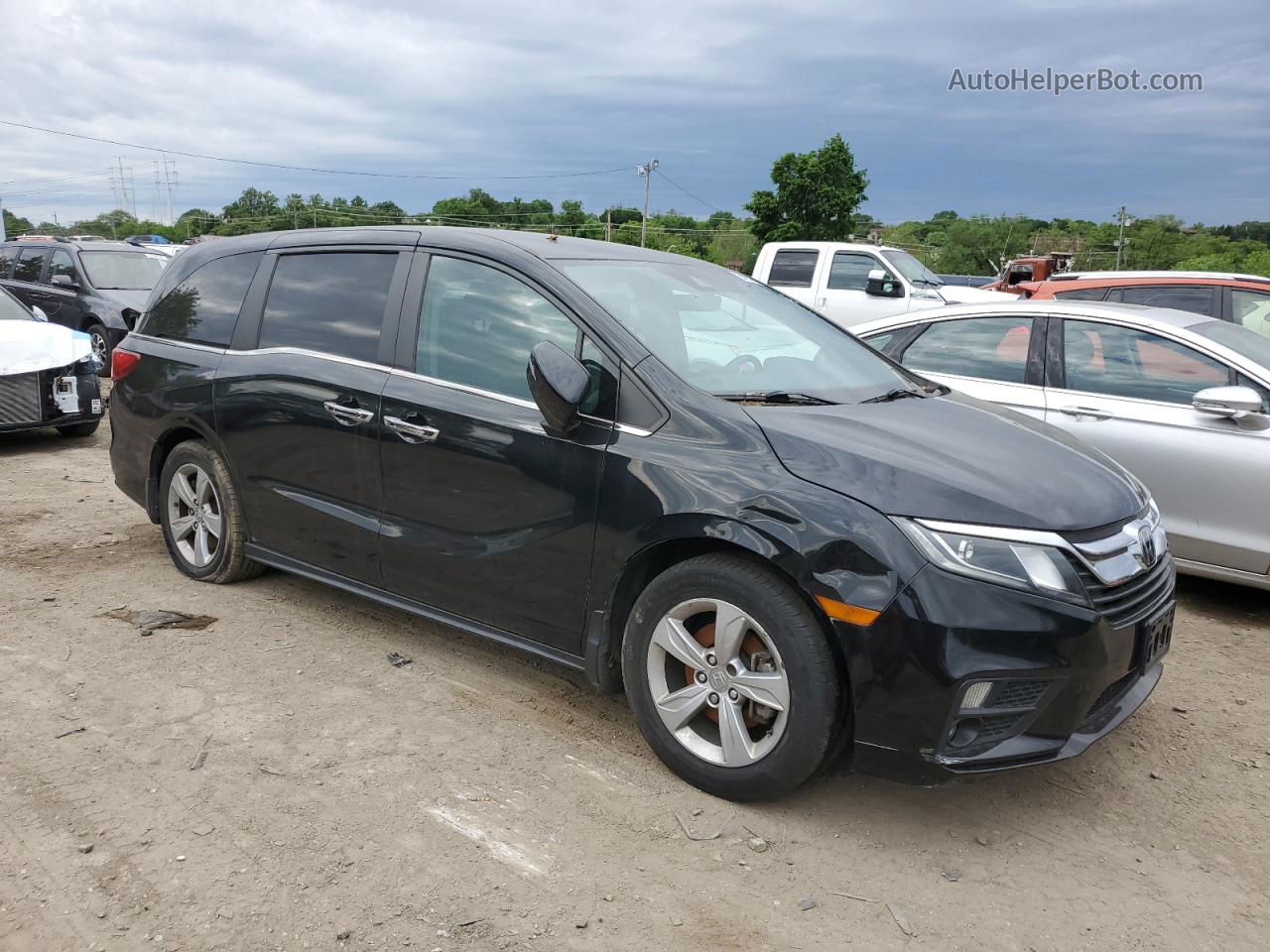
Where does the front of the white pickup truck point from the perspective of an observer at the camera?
facing the viewer and to the right of the viewer

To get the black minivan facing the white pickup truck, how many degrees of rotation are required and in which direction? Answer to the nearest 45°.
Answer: approximately 135° to its left

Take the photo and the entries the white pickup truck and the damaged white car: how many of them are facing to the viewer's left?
0

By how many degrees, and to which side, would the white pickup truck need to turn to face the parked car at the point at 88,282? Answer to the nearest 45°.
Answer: approximately 135° to its right

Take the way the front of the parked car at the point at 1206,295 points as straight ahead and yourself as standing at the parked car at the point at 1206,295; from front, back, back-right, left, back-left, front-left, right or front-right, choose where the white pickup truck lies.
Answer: back-left

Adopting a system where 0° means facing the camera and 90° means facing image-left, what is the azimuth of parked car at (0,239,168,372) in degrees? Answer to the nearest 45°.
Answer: approximately 315°

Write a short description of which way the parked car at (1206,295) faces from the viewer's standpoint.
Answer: facing to the right of the viewer

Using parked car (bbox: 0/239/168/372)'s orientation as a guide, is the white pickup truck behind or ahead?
ahead

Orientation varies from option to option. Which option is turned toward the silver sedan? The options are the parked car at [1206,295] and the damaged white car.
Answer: the damaged white car
